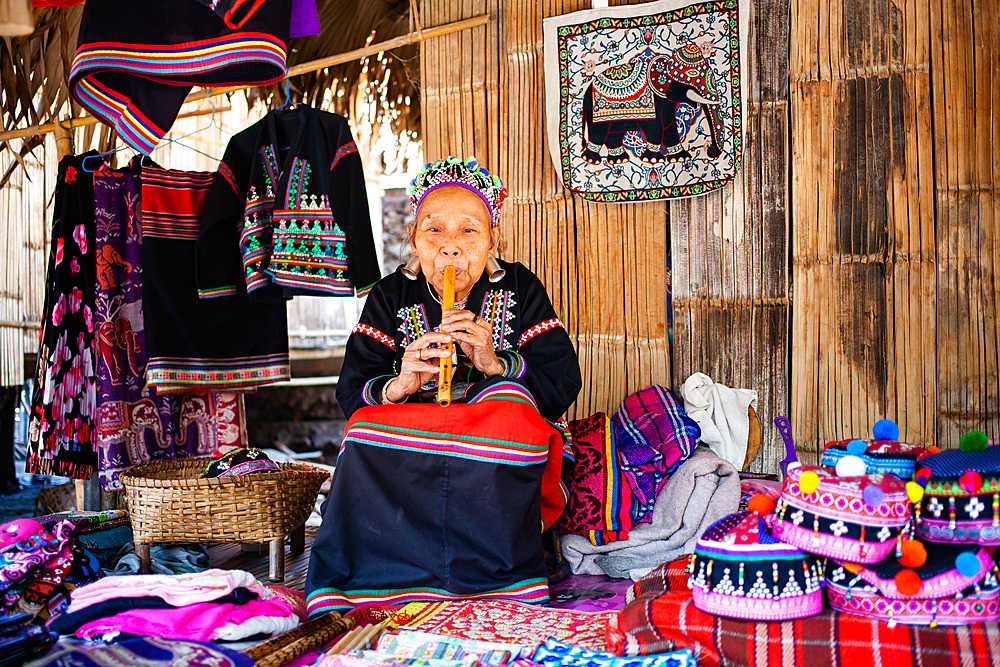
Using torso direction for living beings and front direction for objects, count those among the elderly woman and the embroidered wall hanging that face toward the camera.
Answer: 2

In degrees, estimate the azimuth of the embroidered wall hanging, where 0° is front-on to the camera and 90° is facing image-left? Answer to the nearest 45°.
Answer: approximately 0°

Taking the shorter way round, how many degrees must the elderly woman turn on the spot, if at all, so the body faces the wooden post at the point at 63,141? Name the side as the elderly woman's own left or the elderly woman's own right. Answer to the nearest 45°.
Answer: approximately 135° to the elderly woman's own right

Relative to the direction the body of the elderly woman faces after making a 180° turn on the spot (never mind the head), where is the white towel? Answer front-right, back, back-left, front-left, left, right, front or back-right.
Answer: front-right

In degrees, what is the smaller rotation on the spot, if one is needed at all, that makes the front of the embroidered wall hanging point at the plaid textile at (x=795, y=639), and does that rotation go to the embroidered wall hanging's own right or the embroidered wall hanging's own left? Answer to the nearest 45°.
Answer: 0° — it already faces it

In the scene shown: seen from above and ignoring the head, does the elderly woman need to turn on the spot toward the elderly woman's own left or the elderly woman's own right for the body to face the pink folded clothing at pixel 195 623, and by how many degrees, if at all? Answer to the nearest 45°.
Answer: approximately 45° to the elderly woman's own right
